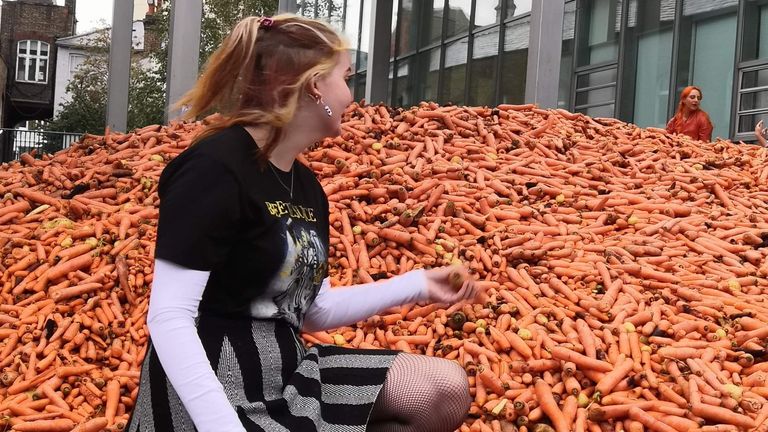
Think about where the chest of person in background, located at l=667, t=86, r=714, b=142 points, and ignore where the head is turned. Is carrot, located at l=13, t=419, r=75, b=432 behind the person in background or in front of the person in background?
in front

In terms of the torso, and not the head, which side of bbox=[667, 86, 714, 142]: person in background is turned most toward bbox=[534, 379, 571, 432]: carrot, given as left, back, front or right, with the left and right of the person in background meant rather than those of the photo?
front

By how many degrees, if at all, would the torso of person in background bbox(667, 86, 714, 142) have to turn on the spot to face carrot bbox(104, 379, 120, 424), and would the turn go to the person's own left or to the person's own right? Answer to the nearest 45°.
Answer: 0° — they already face it

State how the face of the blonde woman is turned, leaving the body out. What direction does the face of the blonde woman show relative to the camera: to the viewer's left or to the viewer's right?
to the viewer's right

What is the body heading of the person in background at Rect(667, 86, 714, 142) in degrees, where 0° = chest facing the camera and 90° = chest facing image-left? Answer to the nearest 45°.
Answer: approximately 0°

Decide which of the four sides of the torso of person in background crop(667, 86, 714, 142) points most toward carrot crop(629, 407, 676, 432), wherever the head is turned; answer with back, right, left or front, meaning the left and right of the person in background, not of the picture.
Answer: front
